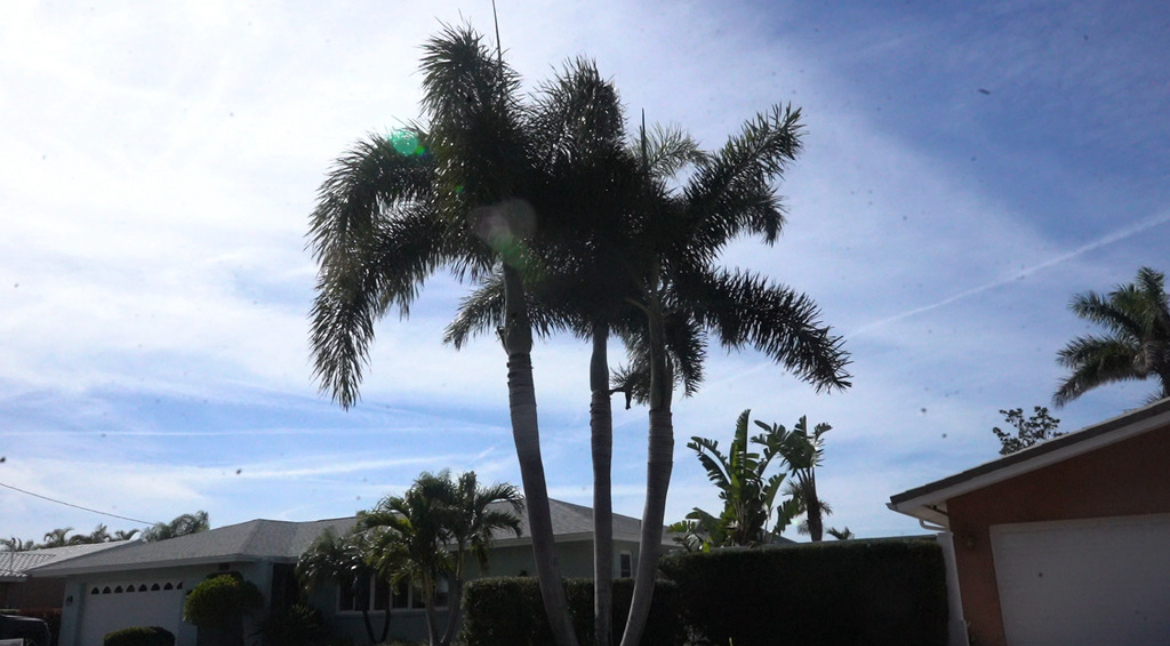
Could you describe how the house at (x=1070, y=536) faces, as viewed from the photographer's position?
facing the viewer and to the left of the viewer

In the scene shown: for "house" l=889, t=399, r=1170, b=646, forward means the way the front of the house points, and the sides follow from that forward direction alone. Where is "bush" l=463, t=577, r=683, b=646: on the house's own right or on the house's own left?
on the house's own right

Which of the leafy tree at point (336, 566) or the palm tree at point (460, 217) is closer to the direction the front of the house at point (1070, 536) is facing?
the palm tree

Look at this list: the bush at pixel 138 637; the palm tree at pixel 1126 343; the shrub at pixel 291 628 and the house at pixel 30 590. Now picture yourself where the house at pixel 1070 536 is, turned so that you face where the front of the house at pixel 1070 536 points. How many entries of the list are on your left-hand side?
0

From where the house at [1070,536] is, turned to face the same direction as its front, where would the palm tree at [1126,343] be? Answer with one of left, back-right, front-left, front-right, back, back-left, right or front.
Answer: back-right

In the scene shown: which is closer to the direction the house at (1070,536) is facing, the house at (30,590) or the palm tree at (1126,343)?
the house

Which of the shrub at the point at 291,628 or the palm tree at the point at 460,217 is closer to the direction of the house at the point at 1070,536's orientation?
the palm tree

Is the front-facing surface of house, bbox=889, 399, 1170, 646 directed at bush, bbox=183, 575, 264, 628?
no

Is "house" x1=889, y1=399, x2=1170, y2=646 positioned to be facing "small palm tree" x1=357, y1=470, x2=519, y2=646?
no

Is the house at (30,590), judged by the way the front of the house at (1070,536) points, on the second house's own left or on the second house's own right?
on the second house's own right

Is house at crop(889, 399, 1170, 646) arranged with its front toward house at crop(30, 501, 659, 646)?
no

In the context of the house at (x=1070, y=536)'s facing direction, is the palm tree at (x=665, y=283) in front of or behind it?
in front

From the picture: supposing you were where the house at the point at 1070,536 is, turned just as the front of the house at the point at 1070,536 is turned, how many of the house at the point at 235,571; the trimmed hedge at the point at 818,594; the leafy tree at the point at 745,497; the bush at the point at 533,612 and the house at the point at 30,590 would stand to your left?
0

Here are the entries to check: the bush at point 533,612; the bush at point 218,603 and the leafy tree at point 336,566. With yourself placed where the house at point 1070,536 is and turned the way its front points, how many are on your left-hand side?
0
